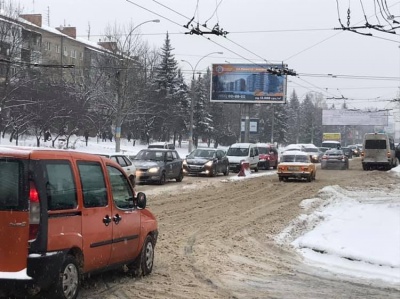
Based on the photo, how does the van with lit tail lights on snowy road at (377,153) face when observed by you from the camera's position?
facing away from the viewer

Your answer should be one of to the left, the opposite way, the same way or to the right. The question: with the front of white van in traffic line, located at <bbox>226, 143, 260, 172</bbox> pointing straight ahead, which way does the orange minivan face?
the opposite way

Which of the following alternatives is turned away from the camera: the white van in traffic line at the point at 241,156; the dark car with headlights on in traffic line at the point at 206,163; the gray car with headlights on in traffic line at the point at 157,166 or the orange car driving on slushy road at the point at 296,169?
the orange car driving on slushy road at the point at 296,169

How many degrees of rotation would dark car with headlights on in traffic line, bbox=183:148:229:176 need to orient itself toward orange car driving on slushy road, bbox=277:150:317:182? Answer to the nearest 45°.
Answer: approximately 90° to its left

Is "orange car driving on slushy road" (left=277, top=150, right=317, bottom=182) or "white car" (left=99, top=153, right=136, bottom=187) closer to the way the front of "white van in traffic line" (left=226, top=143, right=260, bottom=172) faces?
the white car

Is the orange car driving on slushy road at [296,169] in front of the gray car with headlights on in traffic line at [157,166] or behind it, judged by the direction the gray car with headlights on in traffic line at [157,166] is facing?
behind

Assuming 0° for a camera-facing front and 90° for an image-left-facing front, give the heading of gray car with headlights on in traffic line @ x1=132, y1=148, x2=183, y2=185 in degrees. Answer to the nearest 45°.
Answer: approximately 45°

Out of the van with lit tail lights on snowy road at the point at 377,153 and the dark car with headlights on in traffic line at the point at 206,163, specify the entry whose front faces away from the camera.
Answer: the van with lit tail lights on snowy road at the point at 377,153

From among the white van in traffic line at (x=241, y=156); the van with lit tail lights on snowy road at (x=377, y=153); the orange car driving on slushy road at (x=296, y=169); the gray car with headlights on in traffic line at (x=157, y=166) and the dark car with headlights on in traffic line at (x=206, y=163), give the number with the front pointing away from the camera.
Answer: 2

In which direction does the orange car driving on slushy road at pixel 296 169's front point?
away from the camera

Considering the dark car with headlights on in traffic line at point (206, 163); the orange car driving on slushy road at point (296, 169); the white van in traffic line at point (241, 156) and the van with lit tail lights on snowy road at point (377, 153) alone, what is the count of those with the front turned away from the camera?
2

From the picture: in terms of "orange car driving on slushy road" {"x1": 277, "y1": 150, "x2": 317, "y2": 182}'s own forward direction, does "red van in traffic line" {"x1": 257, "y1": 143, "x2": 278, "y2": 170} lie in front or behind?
in front

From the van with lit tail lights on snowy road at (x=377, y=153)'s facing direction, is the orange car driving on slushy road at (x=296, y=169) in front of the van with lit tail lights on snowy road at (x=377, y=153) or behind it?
behind

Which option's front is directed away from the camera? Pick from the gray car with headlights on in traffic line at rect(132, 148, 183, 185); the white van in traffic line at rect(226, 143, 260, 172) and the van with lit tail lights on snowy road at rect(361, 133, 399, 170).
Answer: the van with lit tail lights on snowy road at rect(361, 133, 399, 170)

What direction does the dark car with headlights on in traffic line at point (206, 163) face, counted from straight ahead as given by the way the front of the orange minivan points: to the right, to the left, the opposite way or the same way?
the opposite way
